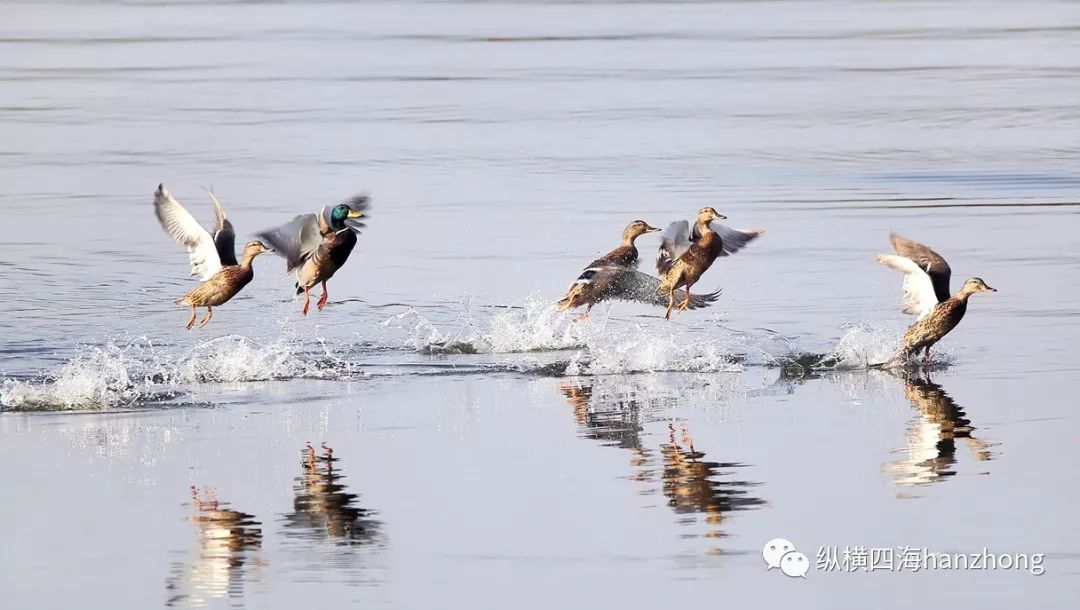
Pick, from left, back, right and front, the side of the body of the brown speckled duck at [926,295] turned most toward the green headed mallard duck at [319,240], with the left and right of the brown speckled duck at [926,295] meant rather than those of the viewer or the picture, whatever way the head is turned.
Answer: back

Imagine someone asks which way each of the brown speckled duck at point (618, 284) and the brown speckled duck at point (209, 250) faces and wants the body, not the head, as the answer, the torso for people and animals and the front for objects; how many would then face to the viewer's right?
2

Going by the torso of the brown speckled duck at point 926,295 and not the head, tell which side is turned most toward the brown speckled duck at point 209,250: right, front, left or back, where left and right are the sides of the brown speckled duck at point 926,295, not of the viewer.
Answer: back

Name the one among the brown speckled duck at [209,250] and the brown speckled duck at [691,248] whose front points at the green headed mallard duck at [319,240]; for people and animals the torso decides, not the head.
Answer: the brown speckled duck at [209,250]

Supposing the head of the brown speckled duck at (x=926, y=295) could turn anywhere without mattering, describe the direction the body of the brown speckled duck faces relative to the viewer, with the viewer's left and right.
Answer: facing to the right of the viewer

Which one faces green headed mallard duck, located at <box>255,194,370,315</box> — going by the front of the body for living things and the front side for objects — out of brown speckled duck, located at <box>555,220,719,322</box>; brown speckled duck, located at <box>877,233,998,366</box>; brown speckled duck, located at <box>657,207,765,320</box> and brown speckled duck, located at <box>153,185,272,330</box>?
brown speckled duck, located at <box>153,185,272,330</box>

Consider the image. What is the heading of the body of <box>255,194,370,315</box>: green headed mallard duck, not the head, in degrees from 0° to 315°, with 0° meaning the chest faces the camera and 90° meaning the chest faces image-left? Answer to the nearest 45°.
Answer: approximately 315°

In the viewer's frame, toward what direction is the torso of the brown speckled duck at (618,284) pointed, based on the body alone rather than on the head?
to the viewer's right

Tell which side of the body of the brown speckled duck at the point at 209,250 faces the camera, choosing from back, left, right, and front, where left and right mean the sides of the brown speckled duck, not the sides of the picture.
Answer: right
